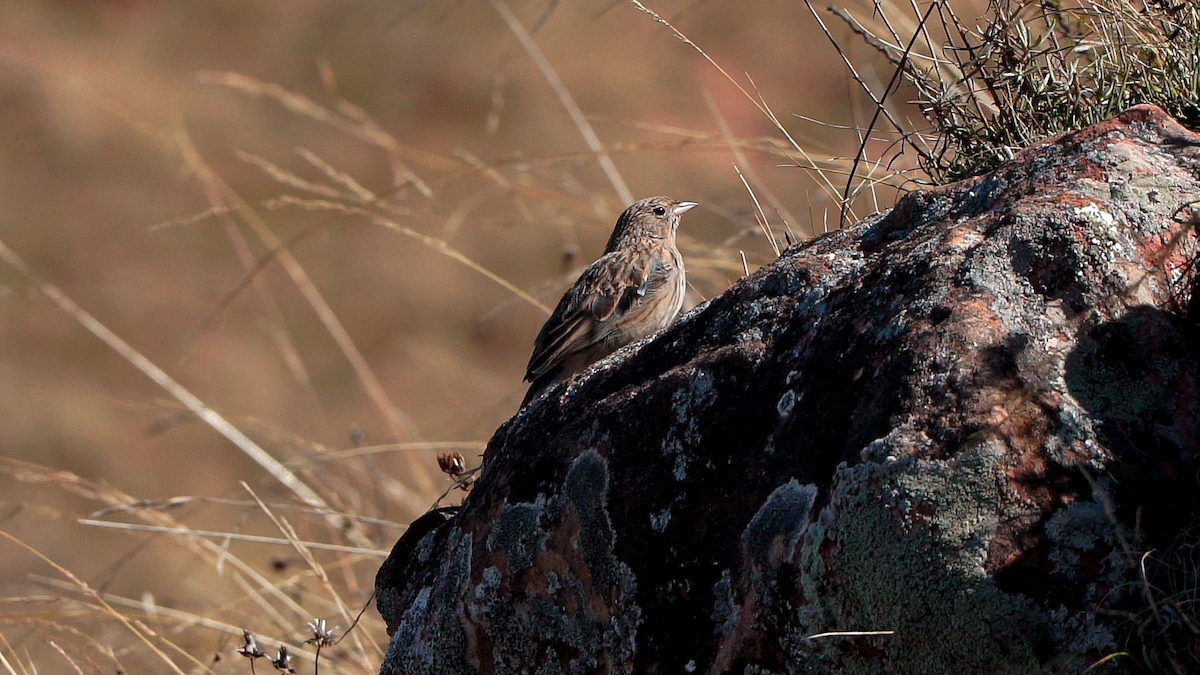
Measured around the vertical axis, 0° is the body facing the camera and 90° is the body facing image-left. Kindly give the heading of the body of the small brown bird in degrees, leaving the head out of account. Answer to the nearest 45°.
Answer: approximately 270°

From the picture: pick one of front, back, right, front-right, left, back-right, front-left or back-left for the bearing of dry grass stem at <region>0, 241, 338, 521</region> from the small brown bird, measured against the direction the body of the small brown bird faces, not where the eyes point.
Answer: back
